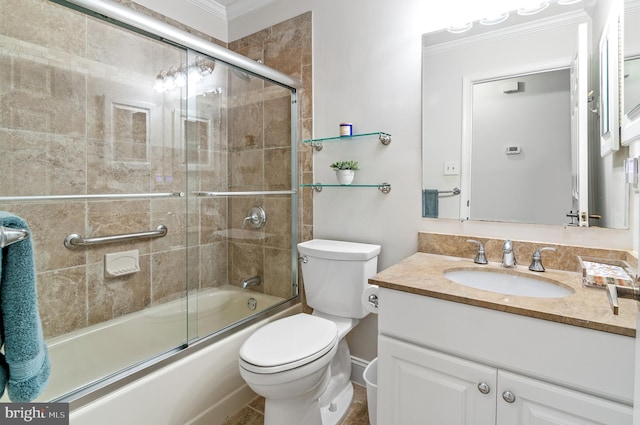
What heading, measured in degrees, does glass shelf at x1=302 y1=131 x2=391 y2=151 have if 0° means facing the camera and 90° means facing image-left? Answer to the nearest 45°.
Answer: approximately 45°

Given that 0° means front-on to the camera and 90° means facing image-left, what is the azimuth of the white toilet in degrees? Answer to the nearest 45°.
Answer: approximately 45°

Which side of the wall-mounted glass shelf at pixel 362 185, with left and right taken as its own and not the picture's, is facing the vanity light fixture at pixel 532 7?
left

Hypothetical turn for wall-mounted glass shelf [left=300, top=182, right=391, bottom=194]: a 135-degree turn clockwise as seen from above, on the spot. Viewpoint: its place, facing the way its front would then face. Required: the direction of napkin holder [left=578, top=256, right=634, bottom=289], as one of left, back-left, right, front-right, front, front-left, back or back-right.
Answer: back-right

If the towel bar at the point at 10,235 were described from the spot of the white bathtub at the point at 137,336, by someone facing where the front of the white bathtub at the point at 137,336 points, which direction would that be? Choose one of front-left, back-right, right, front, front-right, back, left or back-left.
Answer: front-right

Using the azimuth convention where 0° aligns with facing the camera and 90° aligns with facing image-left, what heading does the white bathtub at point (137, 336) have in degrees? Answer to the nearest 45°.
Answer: approximately 315°

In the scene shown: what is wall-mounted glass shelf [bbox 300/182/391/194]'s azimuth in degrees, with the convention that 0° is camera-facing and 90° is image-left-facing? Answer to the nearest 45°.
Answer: approximately 45°

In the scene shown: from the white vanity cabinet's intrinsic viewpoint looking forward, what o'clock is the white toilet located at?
The white toilet is roughly at 2 o'clock from the white vanity cabinet.

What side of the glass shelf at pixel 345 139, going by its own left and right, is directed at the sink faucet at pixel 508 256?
left

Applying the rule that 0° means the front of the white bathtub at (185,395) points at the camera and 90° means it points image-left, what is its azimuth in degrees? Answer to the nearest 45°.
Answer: approximately 315°

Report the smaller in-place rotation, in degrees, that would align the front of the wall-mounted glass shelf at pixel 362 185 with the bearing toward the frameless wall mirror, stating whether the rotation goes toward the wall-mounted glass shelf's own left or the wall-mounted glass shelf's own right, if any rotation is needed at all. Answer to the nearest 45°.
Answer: approximately 90° to the wall-mounted glass shelf's own left
